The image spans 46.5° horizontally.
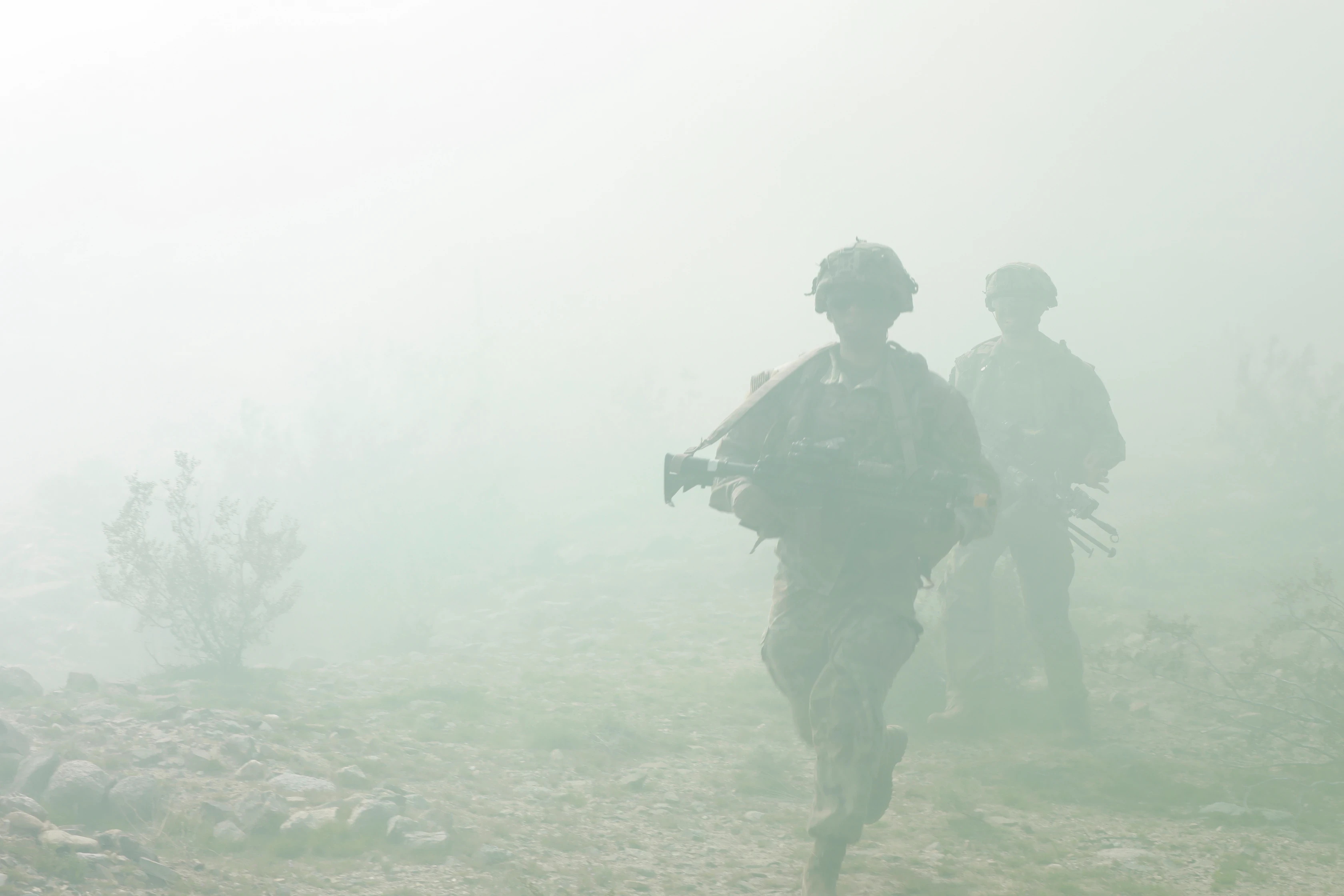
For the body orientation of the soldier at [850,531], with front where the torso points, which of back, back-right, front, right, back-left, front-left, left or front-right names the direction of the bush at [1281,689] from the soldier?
back-left

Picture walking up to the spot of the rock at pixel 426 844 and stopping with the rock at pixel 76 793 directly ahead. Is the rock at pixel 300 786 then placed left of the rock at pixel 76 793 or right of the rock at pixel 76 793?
right

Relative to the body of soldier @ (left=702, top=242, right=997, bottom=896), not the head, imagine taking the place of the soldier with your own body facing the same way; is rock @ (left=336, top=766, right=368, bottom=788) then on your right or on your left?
on your right

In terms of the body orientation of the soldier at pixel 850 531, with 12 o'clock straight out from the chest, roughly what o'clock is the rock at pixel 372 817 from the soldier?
The rock is roughly at 3 o'clock from the soldier.

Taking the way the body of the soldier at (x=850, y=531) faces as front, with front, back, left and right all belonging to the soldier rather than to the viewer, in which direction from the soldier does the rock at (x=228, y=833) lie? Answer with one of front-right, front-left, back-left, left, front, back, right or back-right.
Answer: right

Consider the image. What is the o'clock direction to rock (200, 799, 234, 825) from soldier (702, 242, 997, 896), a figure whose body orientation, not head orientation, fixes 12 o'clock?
The rock is roughly at 3 o'clock from the soldier.

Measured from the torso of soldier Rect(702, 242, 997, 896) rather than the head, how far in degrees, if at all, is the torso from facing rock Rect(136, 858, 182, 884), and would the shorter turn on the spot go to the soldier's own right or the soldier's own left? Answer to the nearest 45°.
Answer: approximately 45° to the soldier's own right

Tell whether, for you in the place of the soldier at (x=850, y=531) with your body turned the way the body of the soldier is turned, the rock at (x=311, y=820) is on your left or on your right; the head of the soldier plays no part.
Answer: on your right

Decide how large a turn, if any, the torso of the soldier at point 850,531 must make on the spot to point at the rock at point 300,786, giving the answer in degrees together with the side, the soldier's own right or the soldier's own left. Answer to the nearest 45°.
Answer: approximately 90° to the soldier's own right

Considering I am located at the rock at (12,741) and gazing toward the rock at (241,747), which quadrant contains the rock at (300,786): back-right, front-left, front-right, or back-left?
front-right

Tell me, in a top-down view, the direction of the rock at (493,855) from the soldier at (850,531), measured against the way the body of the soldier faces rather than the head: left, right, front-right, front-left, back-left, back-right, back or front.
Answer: right

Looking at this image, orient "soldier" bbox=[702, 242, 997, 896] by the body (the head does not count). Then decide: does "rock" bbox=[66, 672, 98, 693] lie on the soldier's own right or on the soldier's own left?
on the soldier's own right

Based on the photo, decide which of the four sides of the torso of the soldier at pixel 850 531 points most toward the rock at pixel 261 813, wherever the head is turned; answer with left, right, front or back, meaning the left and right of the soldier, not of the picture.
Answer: right

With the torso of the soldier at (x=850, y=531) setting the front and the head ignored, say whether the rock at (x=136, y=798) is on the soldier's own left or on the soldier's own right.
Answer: on the soldier's own right

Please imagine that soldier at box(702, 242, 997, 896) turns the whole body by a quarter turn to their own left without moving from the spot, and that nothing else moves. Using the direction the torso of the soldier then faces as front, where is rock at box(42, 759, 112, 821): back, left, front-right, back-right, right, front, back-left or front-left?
back

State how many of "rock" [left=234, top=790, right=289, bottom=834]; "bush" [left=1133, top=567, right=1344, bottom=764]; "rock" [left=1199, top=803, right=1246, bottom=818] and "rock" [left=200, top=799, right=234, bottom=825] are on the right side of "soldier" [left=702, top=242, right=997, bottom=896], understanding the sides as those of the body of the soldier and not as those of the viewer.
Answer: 2

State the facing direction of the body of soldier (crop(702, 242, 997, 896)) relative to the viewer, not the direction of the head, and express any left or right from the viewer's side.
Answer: facing the viewer

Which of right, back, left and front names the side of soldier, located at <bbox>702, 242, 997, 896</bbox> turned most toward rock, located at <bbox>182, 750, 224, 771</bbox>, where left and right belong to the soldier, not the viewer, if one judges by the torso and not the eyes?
right
